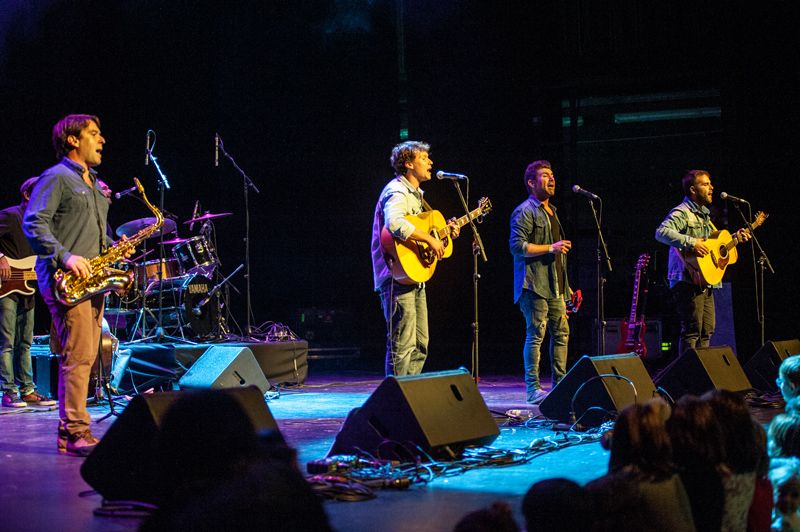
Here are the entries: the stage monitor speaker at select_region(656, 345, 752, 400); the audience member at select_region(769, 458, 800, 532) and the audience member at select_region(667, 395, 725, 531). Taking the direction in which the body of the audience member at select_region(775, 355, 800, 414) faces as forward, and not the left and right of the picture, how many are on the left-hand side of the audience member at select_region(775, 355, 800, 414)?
2

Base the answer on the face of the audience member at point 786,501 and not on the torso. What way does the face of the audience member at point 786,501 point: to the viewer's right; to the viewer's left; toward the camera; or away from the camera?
away from the camera

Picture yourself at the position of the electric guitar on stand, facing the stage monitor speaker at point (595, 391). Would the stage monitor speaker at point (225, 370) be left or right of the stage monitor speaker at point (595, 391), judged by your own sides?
right

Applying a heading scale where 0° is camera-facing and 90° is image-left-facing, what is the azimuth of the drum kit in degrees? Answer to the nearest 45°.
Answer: approximately 315°

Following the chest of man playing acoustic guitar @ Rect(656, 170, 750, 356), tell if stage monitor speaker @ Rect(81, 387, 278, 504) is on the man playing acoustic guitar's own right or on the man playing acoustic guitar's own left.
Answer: on the man playing acoustic guitar's own right

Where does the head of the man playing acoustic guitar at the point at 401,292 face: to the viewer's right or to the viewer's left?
to the viewer's right

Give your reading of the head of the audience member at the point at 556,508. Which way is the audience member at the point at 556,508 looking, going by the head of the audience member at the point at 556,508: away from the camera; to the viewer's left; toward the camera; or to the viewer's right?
away from the camera

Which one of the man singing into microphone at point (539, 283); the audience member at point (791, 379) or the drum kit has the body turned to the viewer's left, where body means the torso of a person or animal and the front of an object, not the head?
the audience member

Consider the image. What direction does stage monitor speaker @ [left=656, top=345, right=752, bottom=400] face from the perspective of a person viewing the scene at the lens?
facing away from the viewer and to the left of the viewer

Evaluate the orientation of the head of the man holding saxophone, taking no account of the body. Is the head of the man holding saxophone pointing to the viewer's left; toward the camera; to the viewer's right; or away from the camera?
to the viewer's right

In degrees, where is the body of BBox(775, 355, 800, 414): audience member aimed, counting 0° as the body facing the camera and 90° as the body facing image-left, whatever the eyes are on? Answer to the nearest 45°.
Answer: approximately 90°

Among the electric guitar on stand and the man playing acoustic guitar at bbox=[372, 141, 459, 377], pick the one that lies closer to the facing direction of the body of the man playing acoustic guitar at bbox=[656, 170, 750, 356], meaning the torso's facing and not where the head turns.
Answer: the man playing acoustic guitar

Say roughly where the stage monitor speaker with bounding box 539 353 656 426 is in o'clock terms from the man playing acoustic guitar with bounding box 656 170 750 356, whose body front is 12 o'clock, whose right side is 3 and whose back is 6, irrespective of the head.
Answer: The stage monitor speaker is roughly at 2 o'clock from the man playing acoustic guitar.

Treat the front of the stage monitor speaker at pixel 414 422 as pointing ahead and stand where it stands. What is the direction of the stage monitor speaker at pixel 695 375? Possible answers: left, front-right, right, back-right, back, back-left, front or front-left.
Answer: right
